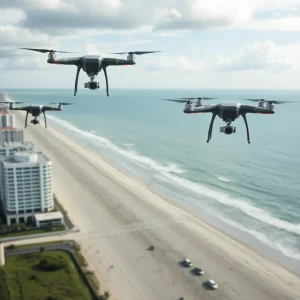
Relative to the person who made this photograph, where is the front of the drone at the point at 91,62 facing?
facing the viewer
